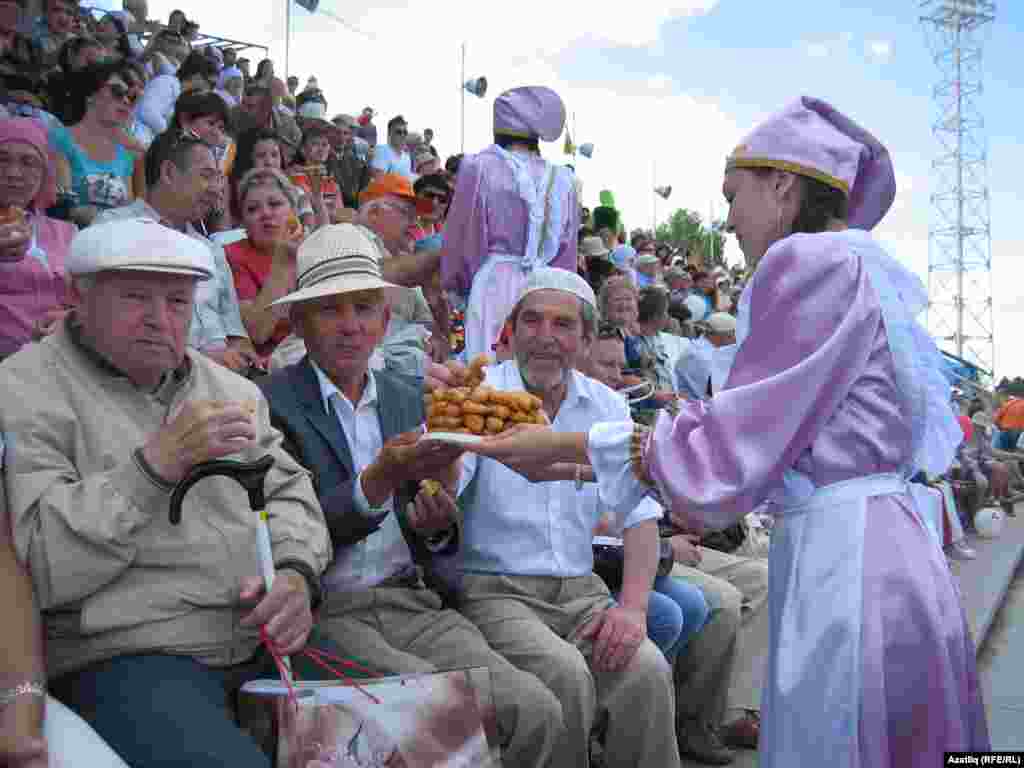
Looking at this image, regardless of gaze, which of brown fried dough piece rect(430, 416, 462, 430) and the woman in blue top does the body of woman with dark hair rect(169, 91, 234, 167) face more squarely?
the brown fried dough piece

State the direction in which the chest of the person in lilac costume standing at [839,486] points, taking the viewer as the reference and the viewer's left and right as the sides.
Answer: facing to the left of the viewer

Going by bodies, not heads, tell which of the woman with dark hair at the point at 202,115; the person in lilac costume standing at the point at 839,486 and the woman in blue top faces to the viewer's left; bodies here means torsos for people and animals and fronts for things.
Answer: the person in lilac costume standing

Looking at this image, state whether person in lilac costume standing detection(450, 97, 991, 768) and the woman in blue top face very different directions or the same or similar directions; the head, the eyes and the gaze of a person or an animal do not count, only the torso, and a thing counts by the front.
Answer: very different directions

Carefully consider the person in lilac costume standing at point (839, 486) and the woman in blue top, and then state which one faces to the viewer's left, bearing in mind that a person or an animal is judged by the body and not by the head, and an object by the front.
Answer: the person in lilac costume standing

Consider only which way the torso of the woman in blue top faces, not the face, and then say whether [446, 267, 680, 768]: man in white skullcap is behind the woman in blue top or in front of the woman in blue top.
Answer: in front

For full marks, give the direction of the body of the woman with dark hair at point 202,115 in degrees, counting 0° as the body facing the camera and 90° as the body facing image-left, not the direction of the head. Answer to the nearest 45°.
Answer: approximately 315°
